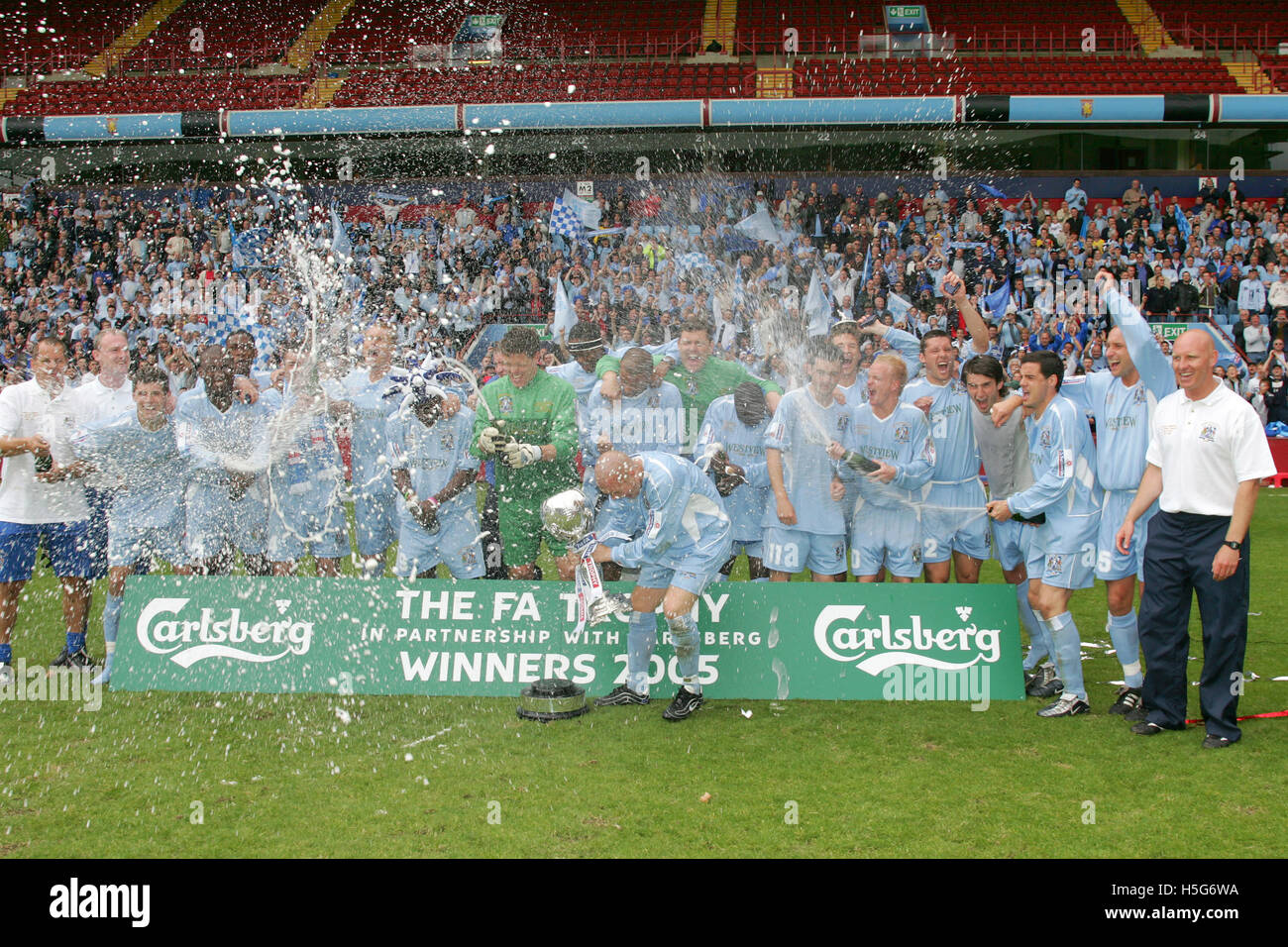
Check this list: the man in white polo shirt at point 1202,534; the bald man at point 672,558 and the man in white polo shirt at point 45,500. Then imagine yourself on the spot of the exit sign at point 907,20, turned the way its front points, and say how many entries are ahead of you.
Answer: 3

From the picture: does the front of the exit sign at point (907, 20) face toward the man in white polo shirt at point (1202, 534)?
yes

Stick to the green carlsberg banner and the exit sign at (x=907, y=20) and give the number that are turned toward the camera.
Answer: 2

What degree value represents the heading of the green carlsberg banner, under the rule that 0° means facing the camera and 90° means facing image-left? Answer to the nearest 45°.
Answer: approximately 0°

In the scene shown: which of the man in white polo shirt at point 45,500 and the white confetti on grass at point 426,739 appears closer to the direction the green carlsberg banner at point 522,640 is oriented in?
the white confetti on grass

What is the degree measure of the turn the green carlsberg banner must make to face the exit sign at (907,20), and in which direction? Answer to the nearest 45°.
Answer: approximately 180°

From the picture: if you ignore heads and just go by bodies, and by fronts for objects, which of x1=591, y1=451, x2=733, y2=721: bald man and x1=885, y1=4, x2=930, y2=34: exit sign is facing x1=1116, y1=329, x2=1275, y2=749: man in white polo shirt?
the exit sign
